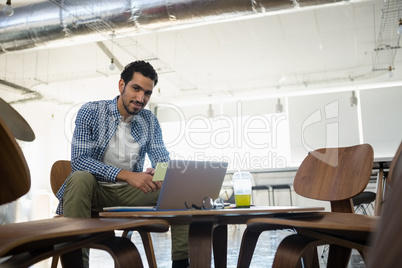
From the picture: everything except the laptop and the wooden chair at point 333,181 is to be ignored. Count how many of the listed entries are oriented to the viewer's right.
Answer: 0

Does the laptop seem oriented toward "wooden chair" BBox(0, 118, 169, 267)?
no

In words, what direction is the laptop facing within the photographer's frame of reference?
facing away from the viewer and to the left of the viewer

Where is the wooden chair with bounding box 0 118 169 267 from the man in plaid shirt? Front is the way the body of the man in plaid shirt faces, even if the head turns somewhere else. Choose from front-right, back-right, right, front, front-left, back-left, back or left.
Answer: front-right

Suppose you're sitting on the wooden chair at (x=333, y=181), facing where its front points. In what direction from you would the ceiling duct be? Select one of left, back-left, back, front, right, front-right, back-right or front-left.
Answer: right

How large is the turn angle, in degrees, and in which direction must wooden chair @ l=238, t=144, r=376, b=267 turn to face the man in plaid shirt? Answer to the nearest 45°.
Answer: approximately 45° to its right

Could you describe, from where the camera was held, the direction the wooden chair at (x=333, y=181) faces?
facing the viewer and to the left of the viewer

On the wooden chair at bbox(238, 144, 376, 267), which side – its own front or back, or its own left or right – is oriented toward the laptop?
front

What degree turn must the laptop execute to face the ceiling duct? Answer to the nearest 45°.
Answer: approximately 45° to its right

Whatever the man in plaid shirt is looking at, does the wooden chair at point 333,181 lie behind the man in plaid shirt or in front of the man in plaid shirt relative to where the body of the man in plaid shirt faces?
in front

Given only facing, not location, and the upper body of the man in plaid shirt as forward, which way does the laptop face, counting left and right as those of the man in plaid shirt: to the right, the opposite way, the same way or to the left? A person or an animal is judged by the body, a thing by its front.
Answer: the opposite way

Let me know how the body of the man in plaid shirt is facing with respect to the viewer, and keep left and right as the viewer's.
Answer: facing the viewer and to the right of the viewer
